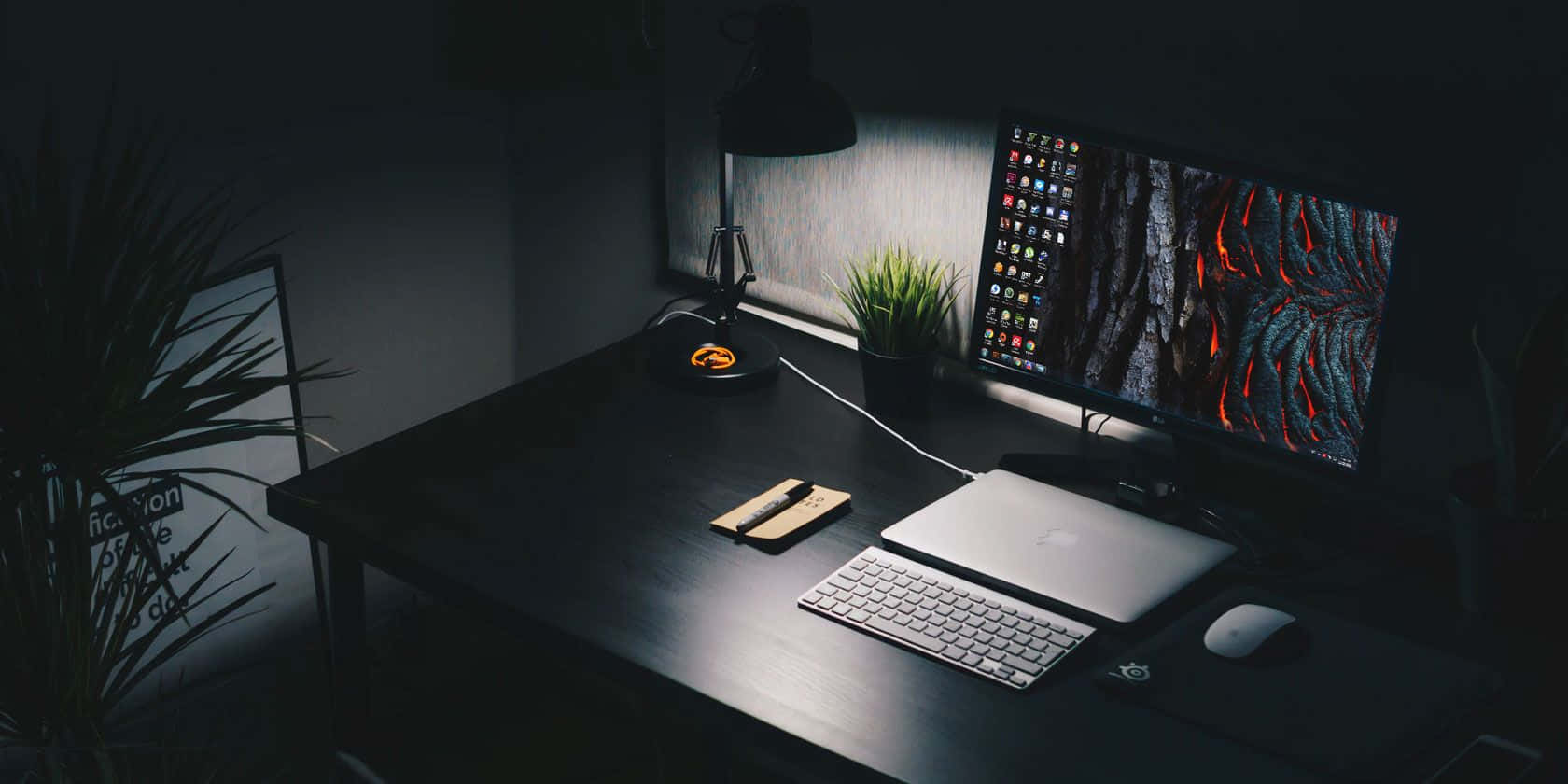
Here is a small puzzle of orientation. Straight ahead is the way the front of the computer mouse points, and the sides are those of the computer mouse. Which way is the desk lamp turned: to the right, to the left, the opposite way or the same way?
to the right

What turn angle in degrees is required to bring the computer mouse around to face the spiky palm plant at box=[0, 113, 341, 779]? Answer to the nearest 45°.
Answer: approximately 135° to its left

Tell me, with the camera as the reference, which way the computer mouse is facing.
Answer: facing away from the viewer and to the right of the viewer

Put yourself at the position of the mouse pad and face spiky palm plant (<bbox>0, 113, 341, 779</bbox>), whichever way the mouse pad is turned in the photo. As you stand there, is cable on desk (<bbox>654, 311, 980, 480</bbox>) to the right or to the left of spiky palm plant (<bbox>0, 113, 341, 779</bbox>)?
right

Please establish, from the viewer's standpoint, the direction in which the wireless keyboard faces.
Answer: facing the viewer and to the left of the viewer

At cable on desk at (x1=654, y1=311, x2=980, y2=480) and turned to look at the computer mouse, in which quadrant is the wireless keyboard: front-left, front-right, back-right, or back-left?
front-right

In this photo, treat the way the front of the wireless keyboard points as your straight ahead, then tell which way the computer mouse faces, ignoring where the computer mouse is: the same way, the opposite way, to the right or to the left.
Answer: the opposite way

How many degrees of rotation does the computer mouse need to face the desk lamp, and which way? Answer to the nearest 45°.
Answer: approximately 90° to its left

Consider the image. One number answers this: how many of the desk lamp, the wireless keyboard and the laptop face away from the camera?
0

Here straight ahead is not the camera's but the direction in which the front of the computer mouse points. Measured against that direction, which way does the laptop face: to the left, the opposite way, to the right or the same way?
the opposite way

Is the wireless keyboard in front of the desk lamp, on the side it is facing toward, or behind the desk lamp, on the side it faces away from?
in front
